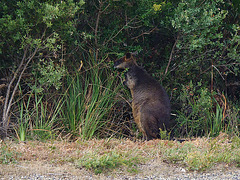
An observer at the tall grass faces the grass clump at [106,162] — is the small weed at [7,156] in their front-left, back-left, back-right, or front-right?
front-right

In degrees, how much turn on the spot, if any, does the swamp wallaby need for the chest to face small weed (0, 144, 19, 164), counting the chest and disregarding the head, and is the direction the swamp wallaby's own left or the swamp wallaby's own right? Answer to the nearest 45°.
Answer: approximately 45° to the swamp wallaby's own left

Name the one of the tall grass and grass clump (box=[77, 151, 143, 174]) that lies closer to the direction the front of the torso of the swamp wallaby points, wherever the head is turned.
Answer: the tall grass

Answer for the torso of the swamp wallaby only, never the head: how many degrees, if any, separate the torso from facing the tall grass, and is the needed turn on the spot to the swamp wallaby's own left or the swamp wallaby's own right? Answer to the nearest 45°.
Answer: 0° — it already faces it

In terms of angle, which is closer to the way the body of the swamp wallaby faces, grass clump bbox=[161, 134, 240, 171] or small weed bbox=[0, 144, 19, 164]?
the small weed

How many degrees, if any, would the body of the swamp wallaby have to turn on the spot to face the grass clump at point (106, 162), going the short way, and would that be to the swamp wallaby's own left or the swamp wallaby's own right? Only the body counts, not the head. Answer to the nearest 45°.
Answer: approximately 90° to the swamp wallaby's own left

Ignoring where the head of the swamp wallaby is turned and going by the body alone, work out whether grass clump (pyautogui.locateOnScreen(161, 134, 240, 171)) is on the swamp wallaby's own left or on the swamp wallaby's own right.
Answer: on the swamp wallaby's own left

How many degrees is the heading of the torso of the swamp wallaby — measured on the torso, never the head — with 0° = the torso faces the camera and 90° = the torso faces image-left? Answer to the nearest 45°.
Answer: approximately 90°

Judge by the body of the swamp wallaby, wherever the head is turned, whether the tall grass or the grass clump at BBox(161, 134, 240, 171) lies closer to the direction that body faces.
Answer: the tall grass

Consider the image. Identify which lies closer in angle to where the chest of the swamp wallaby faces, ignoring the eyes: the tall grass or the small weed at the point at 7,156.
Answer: the tall grass
